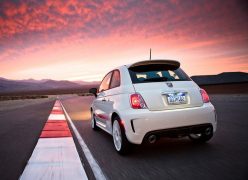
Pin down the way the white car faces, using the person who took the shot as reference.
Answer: facing away from the viewer and to the left of the viewer
